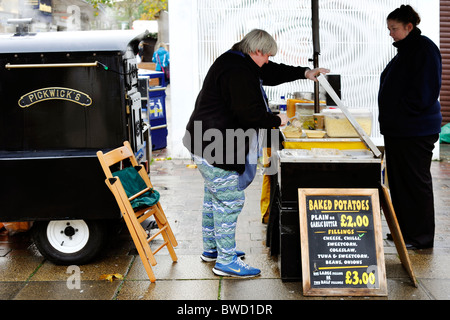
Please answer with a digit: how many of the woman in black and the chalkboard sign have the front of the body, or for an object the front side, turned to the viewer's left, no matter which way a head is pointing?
1

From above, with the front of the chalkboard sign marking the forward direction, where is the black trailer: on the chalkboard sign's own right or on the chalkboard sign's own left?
on the chalkboard sign's own right

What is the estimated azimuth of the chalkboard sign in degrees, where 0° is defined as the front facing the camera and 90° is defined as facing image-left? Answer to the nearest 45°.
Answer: approximately 0°

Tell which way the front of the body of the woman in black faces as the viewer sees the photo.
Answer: to the viewer's left

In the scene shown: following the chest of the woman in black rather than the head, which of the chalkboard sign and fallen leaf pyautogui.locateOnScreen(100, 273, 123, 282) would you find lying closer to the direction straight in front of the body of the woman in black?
the fallen leaf

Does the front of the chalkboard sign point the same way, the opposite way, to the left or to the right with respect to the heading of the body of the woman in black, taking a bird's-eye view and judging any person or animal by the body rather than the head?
to the left

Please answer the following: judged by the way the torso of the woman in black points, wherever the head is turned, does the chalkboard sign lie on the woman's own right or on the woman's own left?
on the woman's own left

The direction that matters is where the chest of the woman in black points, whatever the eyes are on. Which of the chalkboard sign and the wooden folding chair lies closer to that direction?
the wooden folding chair

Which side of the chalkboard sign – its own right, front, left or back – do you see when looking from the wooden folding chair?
right

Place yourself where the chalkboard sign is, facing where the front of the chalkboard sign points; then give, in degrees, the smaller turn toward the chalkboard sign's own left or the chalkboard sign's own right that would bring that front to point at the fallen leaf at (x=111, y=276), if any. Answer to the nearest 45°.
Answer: approximately 90° to the chalkboard sign's own right
